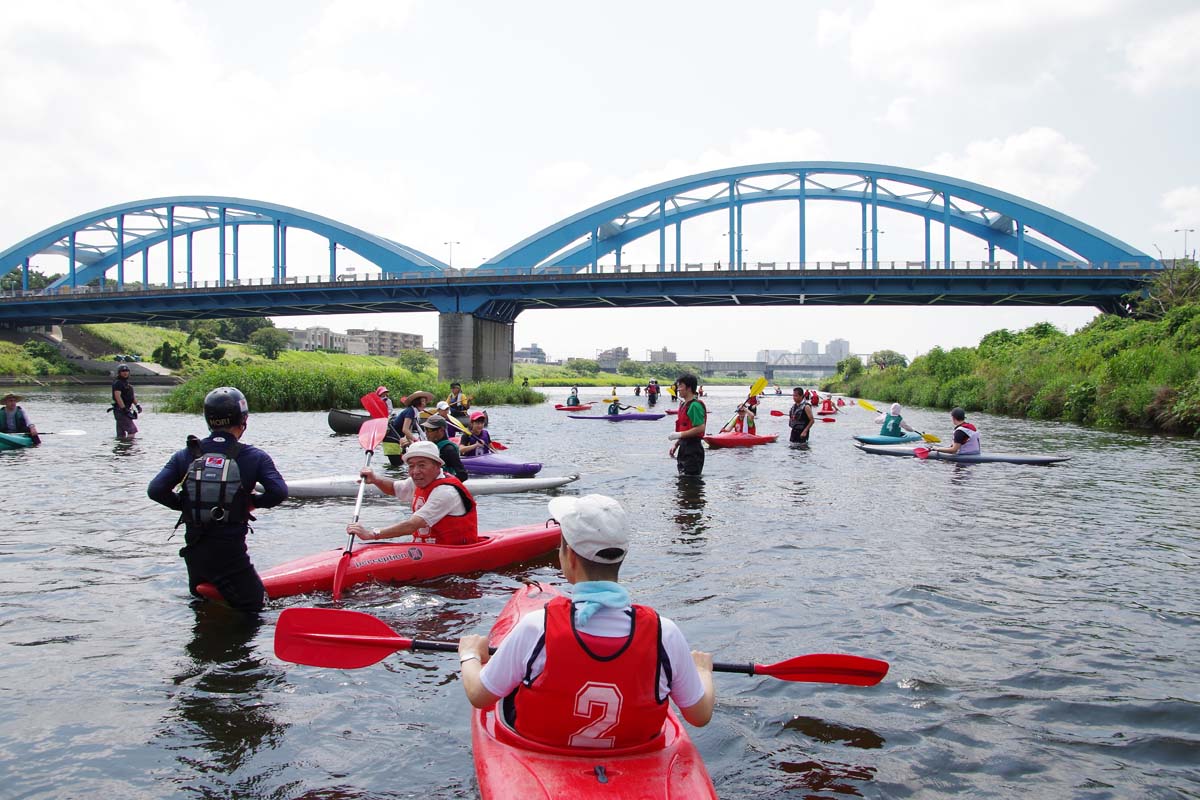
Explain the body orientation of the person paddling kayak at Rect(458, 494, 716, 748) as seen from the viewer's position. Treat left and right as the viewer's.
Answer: facing away from the viewer

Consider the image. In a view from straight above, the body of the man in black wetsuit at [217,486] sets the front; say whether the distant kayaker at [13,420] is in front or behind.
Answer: in front

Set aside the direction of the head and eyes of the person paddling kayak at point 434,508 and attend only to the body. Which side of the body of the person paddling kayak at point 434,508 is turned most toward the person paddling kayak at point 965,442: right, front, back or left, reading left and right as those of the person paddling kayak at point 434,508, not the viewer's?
back

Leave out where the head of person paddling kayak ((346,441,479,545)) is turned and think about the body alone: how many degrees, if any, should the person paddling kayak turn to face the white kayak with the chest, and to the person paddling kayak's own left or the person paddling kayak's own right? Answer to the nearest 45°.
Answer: approximately 135° to the person paddling kayak's own right

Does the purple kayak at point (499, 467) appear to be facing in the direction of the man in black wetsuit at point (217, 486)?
no

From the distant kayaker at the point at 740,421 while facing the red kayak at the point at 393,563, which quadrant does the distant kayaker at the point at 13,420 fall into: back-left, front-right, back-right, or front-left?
front-right

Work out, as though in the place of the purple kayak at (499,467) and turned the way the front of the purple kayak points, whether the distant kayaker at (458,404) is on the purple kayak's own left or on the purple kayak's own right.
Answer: on the purple kayak's own left

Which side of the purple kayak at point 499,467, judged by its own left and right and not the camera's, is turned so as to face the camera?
right

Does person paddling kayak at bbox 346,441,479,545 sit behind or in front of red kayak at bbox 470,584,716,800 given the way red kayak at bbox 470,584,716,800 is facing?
in front

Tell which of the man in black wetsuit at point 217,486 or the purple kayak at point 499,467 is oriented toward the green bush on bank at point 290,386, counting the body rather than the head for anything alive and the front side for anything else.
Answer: the man in black wetsuit

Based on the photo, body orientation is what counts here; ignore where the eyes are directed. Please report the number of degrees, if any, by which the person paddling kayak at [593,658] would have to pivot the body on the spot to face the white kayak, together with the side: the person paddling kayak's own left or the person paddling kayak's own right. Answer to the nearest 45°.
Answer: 0° — they already face it

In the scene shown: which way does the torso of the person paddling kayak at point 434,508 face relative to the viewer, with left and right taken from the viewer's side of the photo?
facing the viewer and to the left of the viewer

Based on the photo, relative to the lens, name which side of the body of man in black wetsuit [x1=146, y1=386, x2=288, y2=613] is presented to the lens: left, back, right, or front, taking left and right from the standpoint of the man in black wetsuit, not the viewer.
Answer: back

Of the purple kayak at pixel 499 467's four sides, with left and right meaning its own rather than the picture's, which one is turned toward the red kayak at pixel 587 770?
right

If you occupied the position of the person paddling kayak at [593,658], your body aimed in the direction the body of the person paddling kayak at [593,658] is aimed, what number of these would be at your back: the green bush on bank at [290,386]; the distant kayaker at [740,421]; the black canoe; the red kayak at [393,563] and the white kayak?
0

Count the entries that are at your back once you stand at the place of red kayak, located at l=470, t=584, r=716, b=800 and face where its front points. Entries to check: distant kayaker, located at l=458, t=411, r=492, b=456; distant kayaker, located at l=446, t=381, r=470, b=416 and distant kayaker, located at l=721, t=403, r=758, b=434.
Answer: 0

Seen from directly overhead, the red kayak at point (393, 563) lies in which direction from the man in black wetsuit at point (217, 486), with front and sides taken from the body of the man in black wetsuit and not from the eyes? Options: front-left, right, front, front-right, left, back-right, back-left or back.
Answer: front-right

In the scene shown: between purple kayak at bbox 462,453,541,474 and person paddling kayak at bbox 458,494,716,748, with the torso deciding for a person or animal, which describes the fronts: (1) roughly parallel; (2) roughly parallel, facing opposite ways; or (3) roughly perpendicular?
roughly perpendicular
